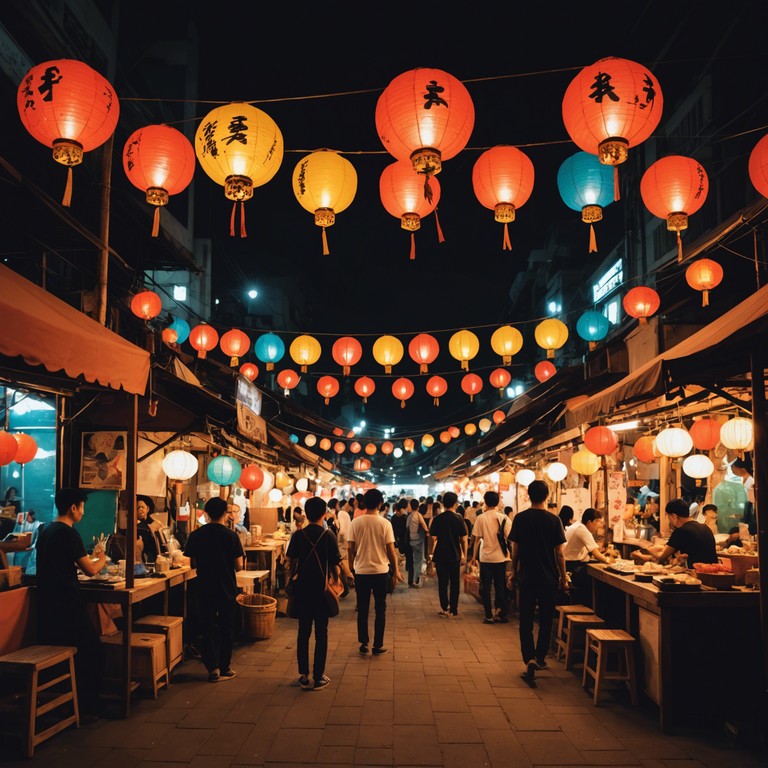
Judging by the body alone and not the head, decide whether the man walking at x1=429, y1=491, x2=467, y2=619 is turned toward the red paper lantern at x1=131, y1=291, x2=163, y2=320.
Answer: no

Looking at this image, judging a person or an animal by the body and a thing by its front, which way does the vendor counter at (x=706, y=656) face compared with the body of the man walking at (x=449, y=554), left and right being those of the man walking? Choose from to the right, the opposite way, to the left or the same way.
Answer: to the left

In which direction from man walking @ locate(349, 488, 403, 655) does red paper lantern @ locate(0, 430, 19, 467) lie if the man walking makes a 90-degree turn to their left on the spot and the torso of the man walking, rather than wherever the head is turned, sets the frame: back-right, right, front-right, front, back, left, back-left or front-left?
front

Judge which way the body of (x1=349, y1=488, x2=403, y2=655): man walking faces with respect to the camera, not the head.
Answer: away from the camera

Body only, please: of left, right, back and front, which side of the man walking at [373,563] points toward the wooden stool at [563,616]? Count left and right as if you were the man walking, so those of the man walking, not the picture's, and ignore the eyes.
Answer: right

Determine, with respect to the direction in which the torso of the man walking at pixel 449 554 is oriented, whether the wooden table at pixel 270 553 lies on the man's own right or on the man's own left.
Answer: on the man's own left

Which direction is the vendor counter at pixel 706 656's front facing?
to the viewer's left

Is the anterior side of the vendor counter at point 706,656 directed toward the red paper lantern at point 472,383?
no

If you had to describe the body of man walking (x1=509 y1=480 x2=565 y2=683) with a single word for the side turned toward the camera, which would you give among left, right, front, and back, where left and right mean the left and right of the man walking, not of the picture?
back

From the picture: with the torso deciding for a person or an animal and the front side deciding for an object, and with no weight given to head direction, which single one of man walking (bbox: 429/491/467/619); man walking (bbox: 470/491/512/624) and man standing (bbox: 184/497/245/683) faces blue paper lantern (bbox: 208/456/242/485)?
man standing (bbox: 184/497/245/683)

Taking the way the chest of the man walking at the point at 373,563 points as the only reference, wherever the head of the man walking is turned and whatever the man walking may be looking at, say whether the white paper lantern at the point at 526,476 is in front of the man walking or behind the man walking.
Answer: in front

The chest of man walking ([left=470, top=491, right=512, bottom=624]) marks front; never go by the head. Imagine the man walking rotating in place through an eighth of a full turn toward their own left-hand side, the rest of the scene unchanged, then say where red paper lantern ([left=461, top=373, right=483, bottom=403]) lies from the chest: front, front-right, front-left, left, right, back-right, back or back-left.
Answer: front-right

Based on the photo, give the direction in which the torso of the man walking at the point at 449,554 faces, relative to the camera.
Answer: away from the camera

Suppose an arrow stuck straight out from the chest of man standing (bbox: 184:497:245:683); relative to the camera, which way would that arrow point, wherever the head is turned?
away from the camera

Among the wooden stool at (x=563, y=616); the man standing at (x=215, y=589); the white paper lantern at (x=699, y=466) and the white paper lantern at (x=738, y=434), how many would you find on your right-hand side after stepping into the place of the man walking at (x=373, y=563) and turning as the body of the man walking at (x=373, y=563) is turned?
3

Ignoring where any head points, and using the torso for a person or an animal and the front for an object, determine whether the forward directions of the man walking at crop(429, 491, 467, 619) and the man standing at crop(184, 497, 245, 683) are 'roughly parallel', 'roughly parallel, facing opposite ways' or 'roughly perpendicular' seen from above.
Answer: roughly parallel

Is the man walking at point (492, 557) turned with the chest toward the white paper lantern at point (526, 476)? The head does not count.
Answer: yes

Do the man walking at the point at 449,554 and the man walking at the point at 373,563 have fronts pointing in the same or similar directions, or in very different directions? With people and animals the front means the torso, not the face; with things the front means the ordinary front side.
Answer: same or similar directions
